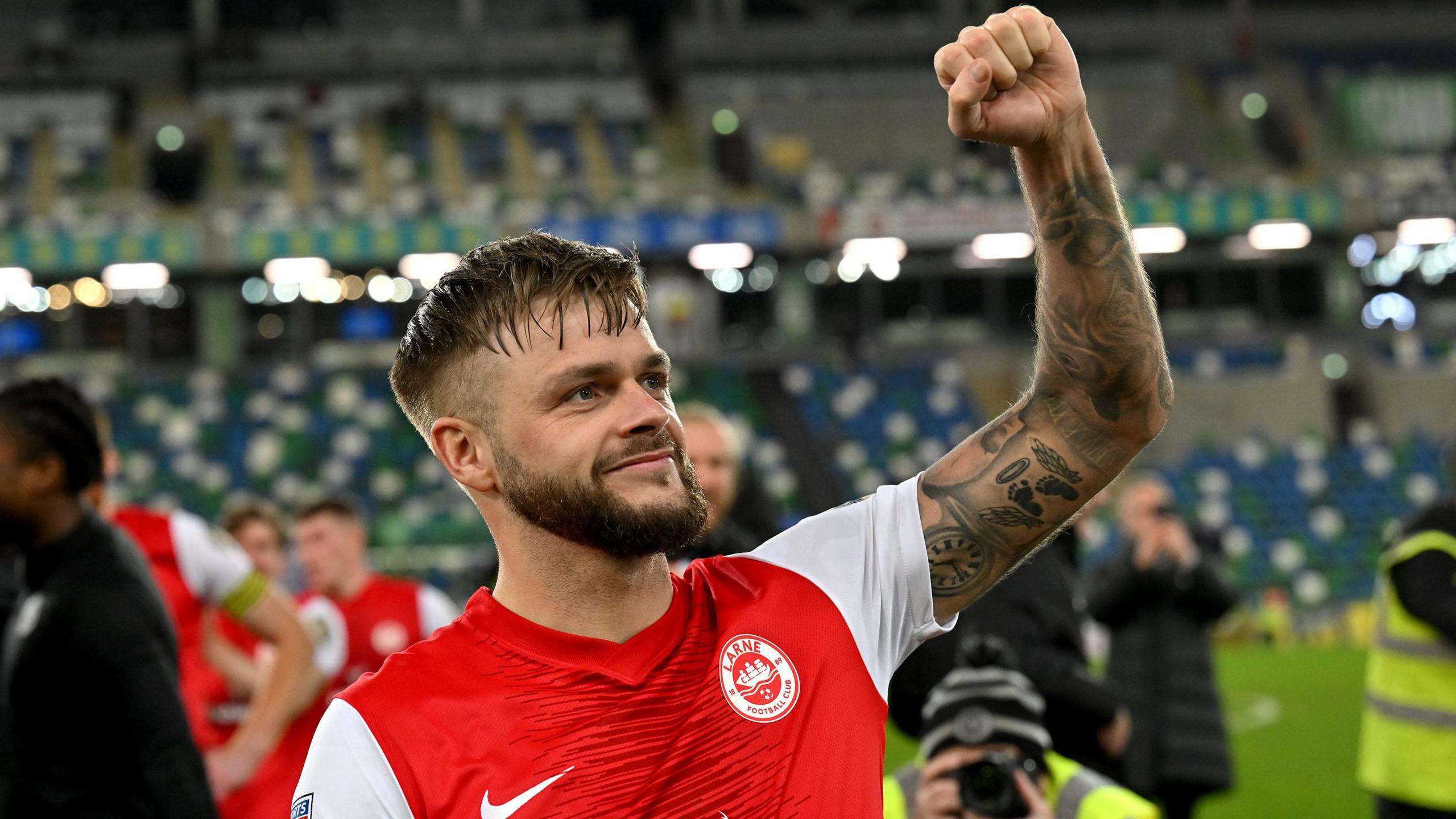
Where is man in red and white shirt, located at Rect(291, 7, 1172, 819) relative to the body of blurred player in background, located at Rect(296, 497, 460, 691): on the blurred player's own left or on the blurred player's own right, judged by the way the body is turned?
on the blurred player's own left

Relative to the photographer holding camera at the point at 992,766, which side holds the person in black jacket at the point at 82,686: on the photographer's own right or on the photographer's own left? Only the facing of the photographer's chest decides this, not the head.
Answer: on the photographer's own right

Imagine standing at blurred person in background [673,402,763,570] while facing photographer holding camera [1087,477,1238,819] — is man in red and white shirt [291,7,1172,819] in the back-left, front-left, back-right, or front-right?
back-right

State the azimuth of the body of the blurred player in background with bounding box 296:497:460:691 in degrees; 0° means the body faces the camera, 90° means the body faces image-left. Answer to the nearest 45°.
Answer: approximately 45°

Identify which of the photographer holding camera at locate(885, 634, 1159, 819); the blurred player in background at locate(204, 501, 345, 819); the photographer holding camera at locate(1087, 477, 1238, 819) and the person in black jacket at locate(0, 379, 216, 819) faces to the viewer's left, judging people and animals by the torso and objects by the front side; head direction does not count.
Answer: the person in black jacket

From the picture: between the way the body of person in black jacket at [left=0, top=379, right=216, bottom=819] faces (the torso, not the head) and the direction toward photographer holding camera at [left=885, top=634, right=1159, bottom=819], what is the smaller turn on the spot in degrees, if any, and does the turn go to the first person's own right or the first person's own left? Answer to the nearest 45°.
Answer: approximately 180°

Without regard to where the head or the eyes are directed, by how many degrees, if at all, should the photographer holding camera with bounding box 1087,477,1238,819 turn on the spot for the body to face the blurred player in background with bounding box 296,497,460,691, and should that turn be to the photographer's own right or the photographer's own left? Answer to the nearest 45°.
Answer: approximately 90° to the photographer's own right

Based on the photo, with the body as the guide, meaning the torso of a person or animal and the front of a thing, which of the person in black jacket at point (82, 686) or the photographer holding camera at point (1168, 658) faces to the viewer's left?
the person in black jacket

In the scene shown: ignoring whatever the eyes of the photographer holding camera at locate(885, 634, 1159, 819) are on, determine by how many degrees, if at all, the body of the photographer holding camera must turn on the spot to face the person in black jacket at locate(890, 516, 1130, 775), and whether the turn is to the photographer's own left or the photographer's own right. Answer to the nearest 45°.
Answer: approximately 180°

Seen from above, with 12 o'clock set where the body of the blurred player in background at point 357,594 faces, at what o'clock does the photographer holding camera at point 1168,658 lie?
The photographer holding camera is roughly at 8 o'clock from the blurred player in background.

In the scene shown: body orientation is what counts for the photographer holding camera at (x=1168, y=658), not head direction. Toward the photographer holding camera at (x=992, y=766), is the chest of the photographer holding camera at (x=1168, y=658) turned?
yes
